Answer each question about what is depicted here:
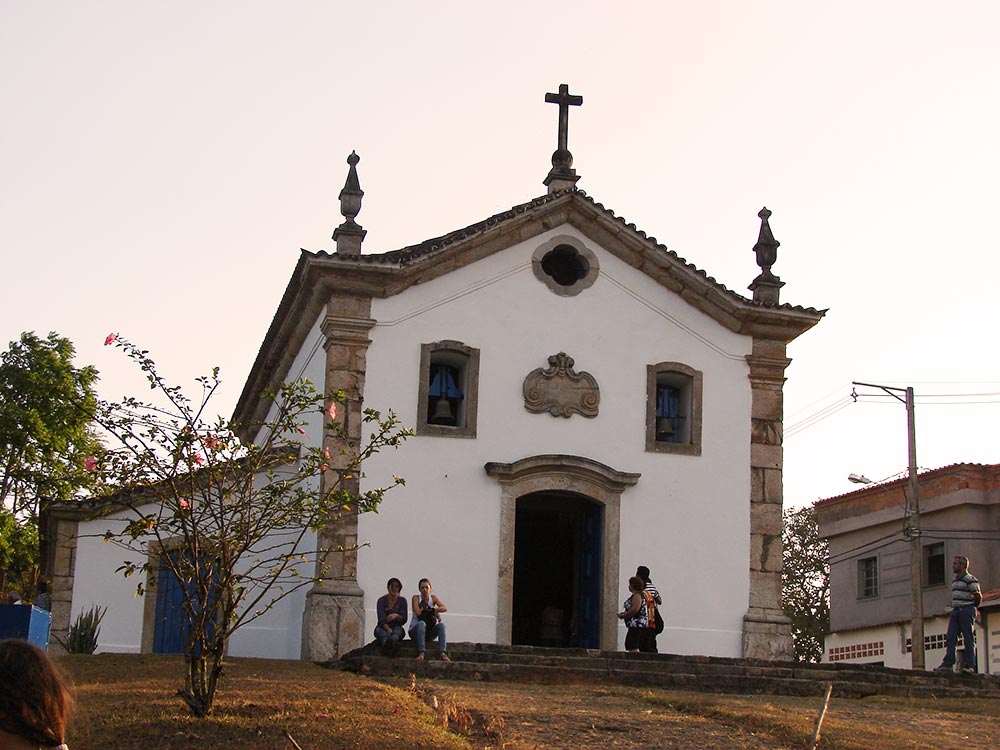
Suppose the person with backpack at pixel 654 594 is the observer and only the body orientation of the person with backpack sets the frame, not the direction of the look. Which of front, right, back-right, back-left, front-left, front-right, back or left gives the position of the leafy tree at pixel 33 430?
front-right

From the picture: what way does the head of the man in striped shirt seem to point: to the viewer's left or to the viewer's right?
to the viewer's left

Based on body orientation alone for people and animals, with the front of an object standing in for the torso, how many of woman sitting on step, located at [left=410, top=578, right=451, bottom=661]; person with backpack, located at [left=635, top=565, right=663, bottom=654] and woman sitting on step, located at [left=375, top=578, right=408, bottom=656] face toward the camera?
2

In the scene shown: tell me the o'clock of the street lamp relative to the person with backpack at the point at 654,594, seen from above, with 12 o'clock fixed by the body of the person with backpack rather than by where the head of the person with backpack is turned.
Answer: The street lamp is roughly at 4 o'clock from the person with backpack.

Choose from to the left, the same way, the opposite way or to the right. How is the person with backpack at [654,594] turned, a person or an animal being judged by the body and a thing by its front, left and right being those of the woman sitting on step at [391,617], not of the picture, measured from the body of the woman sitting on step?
to the right

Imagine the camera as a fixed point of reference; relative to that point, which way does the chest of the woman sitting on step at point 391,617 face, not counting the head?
toward the camera

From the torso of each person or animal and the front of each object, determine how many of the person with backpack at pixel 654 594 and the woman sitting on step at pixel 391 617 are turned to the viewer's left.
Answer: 1

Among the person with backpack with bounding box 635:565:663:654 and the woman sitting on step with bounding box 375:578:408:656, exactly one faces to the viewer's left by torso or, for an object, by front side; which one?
the person with backpack

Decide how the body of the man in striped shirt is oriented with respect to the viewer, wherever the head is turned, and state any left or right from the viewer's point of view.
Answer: facing the viewer and to the left of the viewer

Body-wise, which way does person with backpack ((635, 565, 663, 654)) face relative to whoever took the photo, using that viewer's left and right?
facing to the left of the viewer

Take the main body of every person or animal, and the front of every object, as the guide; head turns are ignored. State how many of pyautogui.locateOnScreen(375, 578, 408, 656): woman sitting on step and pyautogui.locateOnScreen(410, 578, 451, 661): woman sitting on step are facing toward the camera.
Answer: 2
